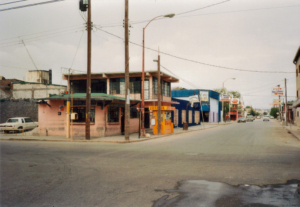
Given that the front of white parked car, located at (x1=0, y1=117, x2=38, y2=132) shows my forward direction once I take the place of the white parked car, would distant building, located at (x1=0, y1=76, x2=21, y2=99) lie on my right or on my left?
on my left

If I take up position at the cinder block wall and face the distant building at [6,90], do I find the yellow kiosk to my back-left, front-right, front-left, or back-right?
back-right

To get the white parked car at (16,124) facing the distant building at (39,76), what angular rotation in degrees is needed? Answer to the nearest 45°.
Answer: approximately 45° to its left

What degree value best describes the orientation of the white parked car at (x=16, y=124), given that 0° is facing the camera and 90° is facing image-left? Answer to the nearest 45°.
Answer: approximately 225°
